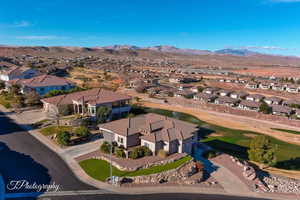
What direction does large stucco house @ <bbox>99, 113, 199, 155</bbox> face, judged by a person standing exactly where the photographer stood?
facing the viewer and to the left of the viewer

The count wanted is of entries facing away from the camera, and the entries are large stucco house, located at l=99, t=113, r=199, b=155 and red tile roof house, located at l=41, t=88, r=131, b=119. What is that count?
0

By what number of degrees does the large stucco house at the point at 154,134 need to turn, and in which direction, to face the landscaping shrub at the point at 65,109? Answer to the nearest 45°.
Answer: approximately 90° to its right

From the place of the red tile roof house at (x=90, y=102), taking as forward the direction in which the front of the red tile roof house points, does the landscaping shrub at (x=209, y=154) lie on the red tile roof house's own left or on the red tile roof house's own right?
on the red tile roof house's own left

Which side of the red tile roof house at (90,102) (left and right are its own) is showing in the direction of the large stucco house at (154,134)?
left

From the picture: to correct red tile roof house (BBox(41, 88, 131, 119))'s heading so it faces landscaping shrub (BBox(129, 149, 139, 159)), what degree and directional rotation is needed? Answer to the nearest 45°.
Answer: approximately 45° to its left

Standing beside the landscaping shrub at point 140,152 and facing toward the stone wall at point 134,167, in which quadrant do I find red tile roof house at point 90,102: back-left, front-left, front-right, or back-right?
back-right
